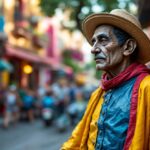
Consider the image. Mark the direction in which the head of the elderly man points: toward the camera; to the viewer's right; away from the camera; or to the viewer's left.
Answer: to the viewer's left

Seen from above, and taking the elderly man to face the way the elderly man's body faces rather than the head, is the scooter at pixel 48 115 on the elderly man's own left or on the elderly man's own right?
on the elderly man's own right

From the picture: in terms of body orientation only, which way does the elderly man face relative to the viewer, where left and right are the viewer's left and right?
facing the viewer and to the left of the viewer

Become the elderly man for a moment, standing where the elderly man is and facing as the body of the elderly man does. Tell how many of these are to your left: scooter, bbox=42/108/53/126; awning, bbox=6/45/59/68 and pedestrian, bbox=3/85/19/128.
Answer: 0

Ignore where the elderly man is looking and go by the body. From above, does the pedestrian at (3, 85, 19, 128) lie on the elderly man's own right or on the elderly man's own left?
on the elderly man's own right

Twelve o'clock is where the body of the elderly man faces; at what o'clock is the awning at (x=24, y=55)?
The awning is roughly at 4 o'clock from the elderly man.
